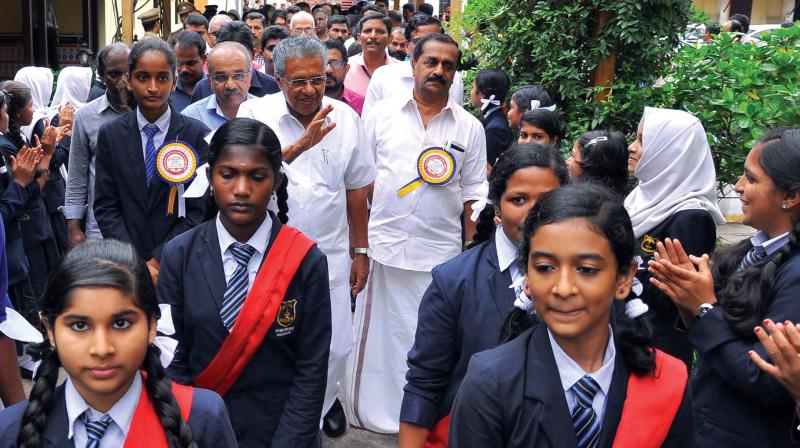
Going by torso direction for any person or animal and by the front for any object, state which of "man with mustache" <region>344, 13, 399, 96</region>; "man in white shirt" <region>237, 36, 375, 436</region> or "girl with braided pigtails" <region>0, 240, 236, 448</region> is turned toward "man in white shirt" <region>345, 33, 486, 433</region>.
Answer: the man with mustache

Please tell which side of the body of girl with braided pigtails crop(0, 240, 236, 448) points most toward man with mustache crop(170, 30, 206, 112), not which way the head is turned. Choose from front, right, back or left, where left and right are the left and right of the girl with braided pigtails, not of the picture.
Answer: back

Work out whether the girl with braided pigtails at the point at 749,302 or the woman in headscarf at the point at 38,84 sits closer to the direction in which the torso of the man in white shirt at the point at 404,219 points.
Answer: the girl with braided pigtails

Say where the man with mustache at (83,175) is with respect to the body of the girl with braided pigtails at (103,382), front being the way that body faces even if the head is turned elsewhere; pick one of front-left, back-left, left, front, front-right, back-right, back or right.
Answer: back

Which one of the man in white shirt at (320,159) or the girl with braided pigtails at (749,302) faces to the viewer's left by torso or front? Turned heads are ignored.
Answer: the girl with braided pigtails

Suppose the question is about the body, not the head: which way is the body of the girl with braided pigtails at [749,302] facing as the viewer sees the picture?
to the viewer's left

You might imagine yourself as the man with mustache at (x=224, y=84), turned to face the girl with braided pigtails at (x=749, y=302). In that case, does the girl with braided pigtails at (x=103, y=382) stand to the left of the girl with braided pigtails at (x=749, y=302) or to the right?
right

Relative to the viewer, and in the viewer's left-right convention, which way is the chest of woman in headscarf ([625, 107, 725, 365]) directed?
facing to the left of the viewer

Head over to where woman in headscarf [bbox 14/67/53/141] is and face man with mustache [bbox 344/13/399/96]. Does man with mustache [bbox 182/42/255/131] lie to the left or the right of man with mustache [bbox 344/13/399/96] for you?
right

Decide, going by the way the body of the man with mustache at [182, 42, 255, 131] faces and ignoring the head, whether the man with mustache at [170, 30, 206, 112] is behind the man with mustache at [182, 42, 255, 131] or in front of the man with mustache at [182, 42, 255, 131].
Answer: behind

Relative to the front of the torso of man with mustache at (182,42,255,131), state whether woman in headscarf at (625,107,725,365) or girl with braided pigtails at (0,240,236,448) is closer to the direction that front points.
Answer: the girl with braided pigtails

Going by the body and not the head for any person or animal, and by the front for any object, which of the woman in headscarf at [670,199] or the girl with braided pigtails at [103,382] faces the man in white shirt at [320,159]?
the woman in headscarf

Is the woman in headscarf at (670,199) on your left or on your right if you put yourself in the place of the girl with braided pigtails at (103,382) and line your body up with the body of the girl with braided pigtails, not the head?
on your left

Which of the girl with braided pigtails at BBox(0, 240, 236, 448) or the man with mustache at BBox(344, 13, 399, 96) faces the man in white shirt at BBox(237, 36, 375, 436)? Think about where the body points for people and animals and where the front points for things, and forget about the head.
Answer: the man with mustache
